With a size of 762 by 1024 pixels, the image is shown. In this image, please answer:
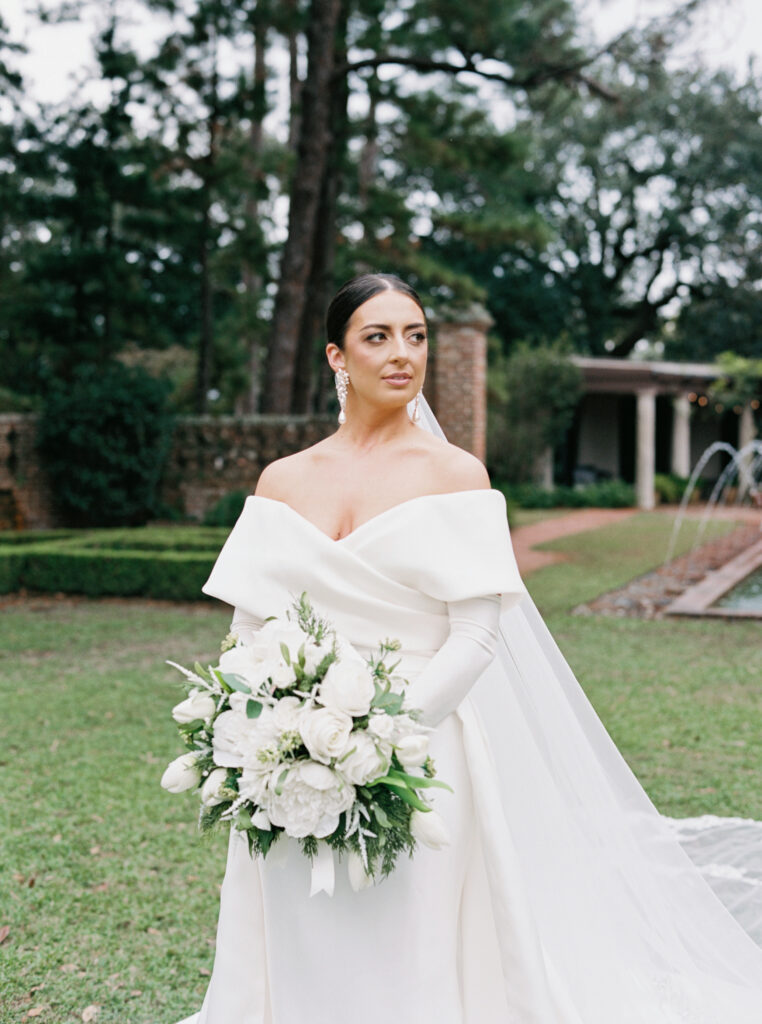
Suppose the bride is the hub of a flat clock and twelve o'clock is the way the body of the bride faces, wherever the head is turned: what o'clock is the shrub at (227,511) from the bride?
The shrub is roughly at 4 o'clock from the bride.

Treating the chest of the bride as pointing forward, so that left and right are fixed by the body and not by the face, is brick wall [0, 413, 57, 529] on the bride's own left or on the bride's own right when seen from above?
on the bride's own right

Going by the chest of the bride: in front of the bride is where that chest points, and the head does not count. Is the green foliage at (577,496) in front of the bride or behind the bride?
behind
